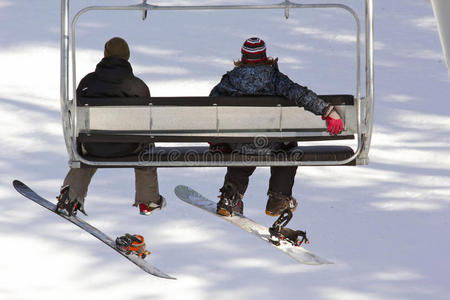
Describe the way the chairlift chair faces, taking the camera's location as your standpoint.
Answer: facing away from the viewer

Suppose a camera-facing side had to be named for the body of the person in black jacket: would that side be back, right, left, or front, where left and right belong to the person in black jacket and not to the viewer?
back

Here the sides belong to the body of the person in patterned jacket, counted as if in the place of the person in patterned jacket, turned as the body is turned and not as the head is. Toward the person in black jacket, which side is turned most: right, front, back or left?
left

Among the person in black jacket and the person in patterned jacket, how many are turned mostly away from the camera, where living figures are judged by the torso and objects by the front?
2

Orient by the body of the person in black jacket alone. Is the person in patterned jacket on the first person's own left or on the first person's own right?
on the first person's own right

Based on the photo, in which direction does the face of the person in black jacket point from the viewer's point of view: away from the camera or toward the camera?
away from the camera

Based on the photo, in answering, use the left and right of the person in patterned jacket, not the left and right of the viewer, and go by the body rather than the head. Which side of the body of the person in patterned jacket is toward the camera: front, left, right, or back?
back
